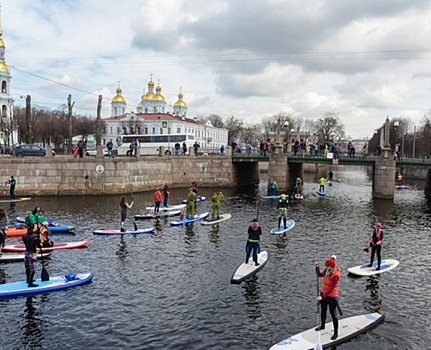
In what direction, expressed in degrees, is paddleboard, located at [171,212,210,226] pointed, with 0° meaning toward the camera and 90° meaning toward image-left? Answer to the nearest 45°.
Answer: approximately 270°

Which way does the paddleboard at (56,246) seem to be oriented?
to the viewer's right

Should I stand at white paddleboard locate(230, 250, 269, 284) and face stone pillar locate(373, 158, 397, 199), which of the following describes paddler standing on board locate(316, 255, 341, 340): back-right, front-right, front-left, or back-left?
back-right

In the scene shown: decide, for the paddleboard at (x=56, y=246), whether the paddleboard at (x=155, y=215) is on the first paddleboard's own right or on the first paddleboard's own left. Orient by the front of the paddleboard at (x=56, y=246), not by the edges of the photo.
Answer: on the first paddleboard's own left

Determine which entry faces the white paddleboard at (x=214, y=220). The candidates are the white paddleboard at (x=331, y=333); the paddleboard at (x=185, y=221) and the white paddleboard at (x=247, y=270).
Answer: the paddleboard

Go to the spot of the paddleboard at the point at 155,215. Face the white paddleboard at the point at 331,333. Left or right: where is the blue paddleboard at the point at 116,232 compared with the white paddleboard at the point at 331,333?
right

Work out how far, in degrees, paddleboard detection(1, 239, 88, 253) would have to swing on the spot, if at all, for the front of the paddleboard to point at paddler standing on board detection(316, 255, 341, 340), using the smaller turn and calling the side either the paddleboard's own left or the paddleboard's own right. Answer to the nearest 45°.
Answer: approximately 45° to the paddleboard's own right

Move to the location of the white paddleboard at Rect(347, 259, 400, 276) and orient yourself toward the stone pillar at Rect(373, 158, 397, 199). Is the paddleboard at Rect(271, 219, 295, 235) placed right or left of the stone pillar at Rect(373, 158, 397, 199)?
left
